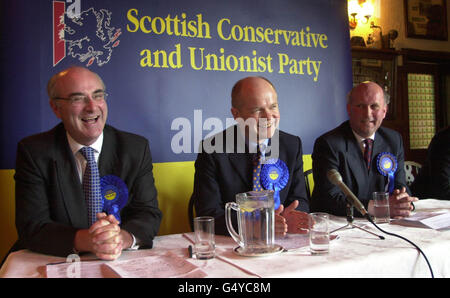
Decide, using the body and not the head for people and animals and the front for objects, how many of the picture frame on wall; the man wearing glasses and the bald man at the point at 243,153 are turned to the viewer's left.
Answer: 0

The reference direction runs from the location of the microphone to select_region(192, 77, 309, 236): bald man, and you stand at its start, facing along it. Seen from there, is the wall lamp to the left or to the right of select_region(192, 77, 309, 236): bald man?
right

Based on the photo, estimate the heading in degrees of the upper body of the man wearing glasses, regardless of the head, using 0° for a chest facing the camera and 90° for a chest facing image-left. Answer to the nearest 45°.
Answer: approximately 315°

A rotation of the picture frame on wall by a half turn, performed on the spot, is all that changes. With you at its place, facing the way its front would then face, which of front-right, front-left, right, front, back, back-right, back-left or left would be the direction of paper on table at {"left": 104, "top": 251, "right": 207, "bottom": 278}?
back

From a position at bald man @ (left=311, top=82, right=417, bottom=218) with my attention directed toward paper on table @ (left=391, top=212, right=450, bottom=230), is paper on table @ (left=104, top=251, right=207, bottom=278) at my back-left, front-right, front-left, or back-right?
front-right

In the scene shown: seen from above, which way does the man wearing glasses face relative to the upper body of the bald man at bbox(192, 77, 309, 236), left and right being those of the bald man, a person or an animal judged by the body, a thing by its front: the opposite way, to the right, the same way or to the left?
the same way

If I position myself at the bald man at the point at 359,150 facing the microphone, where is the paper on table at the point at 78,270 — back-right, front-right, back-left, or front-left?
front-right

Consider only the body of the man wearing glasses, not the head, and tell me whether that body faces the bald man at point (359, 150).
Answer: no

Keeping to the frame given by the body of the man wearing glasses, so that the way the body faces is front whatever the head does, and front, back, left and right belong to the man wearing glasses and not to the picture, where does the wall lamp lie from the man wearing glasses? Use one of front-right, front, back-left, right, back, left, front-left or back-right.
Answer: left

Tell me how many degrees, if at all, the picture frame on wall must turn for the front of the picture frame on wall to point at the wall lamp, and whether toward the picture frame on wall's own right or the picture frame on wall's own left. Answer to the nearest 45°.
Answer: approximately 45° to the picture frame on wall's own right

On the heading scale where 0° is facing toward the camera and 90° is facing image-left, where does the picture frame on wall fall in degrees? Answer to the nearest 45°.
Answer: approximately 0°

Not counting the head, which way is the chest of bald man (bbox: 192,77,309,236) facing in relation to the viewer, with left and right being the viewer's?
facing the viewer and to the right of the viewer

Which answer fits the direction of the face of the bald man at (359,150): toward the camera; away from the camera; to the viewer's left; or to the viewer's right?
toward the camera

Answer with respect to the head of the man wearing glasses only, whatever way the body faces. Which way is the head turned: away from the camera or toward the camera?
toward the camera

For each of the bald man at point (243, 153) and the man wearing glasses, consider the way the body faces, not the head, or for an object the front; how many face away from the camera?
0

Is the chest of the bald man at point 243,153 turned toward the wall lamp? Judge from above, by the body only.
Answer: no
